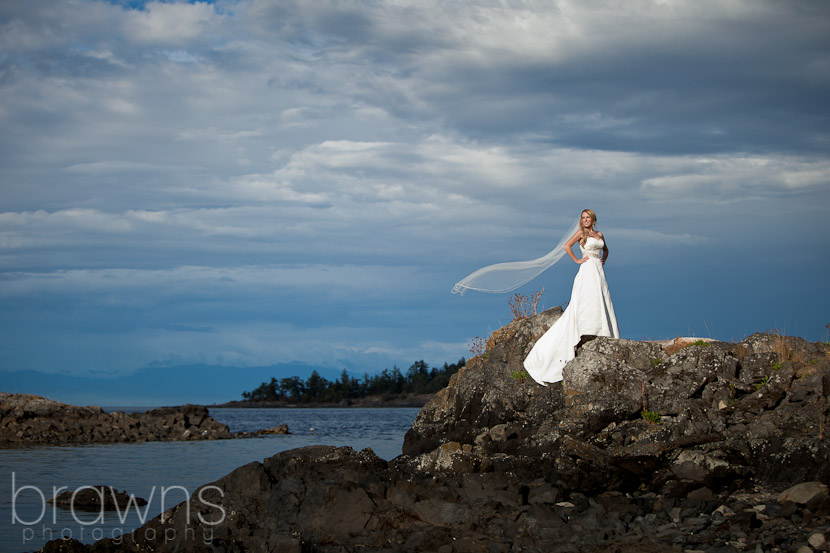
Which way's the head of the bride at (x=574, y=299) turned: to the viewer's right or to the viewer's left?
to the viewer's left

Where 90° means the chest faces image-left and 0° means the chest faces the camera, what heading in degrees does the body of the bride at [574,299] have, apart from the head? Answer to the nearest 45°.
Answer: approximately 315°
